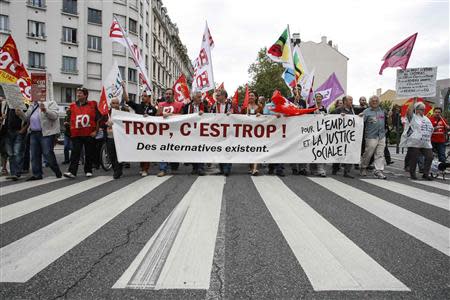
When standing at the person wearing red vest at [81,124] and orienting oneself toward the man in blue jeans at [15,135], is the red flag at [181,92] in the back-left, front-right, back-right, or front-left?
back-right

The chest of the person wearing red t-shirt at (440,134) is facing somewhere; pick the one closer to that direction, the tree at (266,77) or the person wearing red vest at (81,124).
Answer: the person wearing red vest

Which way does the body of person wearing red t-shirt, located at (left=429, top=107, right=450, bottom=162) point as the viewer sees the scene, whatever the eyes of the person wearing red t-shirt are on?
toward the camera

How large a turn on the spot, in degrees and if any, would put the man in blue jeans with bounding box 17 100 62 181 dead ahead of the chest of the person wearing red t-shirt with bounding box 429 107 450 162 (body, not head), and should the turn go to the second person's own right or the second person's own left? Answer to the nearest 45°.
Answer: approximately 45° to the second person's own right

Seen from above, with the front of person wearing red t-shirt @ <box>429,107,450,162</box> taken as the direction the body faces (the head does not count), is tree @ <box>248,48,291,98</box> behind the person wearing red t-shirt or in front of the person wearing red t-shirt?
behind

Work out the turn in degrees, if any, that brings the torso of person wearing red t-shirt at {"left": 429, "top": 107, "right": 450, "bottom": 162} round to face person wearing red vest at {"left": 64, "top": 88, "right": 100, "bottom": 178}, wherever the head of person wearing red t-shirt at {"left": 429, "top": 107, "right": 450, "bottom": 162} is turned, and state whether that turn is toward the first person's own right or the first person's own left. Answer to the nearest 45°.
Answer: approximately 45° to the first person's own right

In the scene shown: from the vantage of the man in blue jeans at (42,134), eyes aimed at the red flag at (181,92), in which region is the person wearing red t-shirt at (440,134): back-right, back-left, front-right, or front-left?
front-right

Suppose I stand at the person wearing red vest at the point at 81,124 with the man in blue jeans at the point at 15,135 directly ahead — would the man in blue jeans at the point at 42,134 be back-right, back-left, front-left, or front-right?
front-left

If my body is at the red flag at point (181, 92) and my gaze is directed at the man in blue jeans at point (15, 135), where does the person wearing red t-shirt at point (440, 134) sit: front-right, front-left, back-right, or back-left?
back-left

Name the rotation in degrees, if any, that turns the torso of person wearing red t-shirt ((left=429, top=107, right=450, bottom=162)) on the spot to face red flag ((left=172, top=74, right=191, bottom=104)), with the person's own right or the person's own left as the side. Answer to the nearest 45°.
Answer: approximately 45° to the person's own right

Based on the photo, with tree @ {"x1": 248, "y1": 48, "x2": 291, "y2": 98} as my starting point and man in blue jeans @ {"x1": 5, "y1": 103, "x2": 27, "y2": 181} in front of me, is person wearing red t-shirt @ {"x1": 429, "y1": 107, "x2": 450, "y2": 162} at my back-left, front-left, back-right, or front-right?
front-left

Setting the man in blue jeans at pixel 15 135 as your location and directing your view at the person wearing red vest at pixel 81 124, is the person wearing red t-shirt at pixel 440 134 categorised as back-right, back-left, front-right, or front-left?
front-left

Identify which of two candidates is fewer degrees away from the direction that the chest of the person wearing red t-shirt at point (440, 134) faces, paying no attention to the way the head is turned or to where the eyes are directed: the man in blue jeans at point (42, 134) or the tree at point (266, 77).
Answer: the man in blue jeans

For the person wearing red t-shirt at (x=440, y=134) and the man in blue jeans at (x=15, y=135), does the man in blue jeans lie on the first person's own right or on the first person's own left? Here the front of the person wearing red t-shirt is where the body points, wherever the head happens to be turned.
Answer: on the first person's own right
